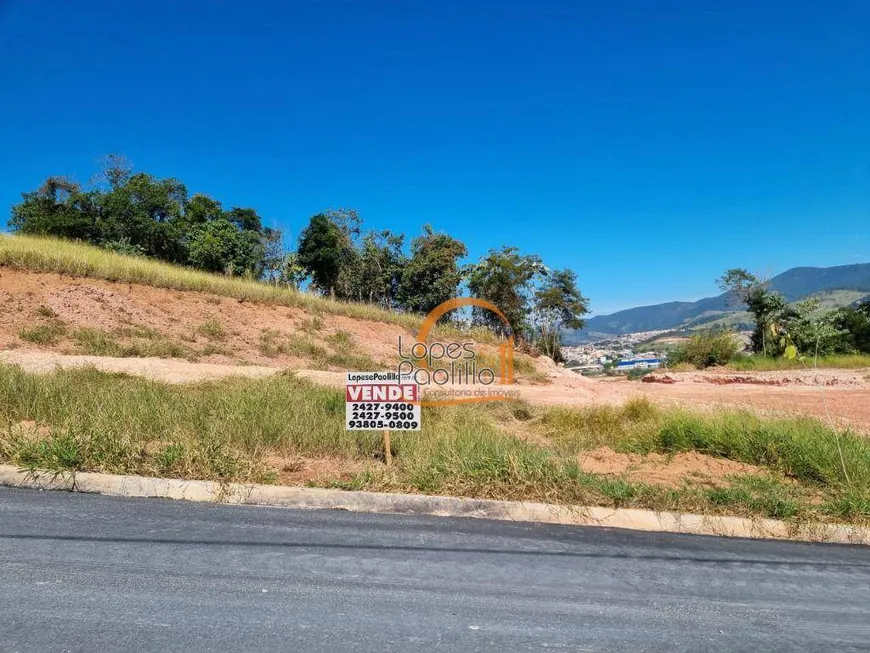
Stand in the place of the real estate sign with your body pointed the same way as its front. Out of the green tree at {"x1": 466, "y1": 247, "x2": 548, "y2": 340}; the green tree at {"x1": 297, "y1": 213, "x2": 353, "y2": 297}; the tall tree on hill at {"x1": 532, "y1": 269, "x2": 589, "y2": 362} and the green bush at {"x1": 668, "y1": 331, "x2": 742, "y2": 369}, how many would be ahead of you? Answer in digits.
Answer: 0

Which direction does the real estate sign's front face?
toward the camera

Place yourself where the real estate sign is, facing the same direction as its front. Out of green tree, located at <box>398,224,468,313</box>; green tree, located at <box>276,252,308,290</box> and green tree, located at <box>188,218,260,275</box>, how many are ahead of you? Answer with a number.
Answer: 0

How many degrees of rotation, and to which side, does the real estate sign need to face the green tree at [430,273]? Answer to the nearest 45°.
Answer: approximately 180°

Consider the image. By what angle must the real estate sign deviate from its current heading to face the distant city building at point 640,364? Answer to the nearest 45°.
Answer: approximately 135° to its left

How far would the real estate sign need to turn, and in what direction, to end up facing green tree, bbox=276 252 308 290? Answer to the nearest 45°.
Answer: approximately 180°

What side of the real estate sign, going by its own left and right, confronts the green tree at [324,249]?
back

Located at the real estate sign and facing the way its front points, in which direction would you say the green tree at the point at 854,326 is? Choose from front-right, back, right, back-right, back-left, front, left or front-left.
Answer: back-left

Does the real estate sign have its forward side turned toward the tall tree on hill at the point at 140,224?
no

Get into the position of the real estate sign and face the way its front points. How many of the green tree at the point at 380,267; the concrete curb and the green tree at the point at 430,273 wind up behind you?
2

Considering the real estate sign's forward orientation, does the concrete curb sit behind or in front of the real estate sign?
in front

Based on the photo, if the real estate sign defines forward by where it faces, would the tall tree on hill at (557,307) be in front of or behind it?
behind
